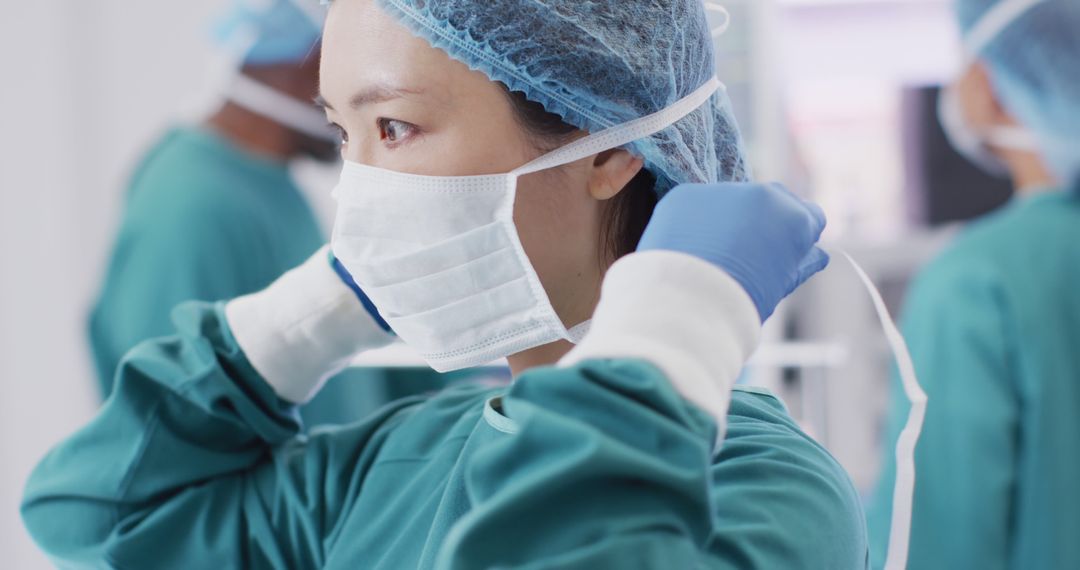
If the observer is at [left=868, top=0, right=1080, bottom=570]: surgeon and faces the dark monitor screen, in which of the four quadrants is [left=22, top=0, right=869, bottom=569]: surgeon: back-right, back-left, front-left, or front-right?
back-left

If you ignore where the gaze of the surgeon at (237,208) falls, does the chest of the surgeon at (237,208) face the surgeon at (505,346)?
no

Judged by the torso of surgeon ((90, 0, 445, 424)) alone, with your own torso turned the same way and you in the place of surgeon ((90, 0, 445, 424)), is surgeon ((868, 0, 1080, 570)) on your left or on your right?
on your right

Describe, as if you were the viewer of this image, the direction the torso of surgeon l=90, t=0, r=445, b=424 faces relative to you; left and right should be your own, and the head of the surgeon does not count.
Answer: facing away from the viewer and to the right of the viewer

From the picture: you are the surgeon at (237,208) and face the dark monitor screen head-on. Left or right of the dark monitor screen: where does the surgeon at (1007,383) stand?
right

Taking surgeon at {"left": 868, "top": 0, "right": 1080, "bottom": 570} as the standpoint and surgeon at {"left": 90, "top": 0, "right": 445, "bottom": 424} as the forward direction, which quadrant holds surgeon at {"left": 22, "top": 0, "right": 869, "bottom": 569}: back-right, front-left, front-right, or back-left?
front-left

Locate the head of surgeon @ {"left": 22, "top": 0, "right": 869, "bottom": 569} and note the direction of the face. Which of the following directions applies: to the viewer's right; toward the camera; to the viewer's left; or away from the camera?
to the viewer's left

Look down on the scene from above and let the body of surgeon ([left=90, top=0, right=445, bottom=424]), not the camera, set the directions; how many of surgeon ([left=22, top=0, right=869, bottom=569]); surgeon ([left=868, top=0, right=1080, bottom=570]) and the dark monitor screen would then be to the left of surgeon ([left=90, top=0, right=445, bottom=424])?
0

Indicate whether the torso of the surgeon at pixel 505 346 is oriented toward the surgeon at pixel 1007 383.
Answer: no

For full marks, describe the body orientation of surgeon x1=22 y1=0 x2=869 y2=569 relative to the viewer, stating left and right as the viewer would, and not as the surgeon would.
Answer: facing the viewer and to the left of the viewer

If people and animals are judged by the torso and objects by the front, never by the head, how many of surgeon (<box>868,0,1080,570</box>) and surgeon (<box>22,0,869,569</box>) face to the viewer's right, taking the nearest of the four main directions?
0

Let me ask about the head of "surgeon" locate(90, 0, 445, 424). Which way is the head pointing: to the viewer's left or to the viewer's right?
to the viewer's right

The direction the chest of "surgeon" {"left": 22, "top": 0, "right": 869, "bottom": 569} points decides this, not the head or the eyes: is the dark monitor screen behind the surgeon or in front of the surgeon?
behind

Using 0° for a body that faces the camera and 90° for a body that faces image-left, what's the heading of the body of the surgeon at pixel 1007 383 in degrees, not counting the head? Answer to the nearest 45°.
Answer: approximately 135°

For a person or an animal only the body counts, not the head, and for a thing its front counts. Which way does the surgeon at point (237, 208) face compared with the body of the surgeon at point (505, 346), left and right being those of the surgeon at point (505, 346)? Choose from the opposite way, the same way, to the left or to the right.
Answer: the opposite way

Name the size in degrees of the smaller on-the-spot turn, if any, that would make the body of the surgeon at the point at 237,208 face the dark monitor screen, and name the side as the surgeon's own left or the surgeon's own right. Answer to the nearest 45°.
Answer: approximately 45° to the surgeon's own right
